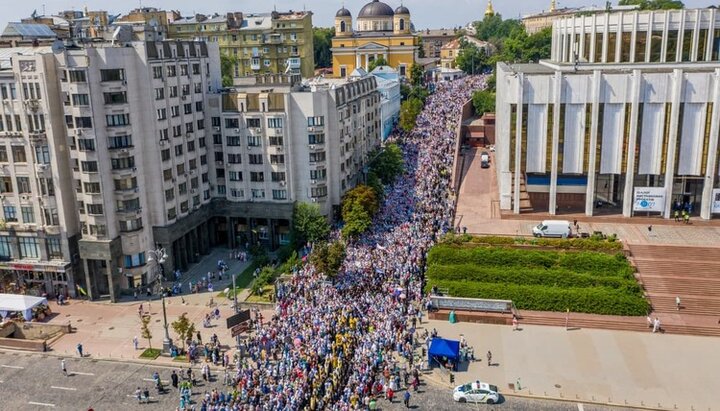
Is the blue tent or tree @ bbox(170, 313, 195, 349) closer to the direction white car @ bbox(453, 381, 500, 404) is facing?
the tree

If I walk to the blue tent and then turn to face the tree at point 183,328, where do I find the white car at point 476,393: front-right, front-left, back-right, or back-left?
back-left

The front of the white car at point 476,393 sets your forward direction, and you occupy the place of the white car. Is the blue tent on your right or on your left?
on your right

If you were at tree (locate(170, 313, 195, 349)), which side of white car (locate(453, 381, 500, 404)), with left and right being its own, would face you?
front

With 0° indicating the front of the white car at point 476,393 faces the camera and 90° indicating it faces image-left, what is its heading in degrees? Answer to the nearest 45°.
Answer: approximately 90°
